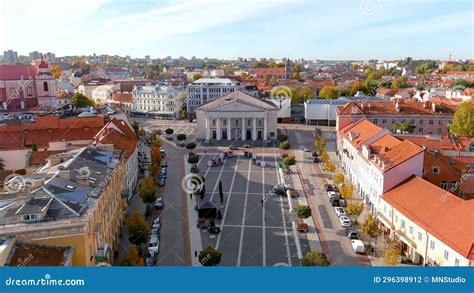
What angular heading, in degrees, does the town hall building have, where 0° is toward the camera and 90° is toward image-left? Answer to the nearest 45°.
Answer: approximately 0°

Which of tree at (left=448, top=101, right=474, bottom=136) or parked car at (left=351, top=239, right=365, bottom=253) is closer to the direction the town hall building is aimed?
the parked car

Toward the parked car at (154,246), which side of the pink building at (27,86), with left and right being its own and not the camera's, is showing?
right

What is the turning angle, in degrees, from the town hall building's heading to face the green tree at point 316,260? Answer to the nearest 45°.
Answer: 0° — it already faces it

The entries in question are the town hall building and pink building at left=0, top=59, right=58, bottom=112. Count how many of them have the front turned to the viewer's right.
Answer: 1

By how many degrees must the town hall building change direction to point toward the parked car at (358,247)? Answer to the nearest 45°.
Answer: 0° — it already faces it

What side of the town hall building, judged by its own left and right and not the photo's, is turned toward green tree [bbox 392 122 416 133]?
left

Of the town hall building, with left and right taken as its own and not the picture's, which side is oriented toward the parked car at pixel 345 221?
front

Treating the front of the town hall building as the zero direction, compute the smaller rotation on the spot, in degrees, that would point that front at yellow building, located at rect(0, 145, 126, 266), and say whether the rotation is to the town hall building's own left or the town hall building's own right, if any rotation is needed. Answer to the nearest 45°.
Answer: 0° — it already faces it

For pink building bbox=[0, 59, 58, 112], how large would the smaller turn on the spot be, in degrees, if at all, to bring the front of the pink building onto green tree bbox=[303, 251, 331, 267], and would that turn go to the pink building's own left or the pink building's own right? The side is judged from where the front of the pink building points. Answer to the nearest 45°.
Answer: approximately 90° to the pink building's own right

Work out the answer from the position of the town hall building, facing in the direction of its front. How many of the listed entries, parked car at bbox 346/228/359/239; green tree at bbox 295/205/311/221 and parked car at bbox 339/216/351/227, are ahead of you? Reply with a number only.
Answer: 3

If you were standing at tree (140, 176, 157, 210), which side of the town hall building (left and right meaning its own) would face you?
front
